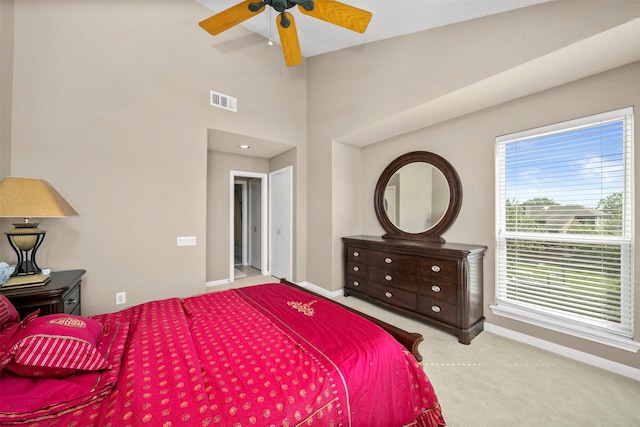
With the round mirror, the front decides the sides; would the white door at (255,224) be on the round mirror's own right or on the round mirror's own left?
on the round mirror's own right

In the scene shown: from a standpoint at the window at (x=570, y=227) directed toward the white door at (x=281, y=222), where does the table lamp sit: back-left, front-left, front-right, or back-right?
front-left

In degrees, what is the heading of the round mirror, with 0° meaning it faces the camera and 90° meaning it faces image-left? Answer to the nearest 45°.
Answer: approximately 45°

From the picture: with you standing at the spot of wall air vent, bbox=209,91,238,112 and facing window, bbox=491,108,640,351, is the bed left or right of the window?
right

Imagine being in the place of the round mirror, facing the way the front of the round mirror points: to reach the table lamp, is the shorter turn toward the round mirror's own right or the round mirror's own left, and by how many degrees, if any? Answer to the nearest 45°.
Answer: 0° — it already faces it

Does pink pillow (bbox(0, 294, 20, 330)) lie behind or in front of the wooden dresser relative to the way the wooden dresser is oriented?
in front

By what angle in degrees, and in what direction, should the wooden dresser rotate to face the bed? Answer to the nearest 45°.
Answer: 0° — it already faces it

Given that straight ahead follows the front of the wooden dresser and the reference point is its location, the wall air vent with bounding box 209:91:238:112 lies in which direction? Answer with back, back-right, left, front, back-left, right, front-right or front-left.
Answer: front-right

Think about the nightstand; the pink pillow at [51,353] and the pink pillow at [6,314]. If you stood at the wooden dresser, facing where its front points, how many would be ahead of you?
3

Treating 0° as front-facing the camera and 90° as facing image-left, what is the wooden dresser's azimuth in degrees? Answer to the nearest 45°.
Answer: approximately 45°

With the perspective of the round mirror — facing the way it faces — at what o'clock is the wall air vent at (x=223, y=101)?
The wall air vent is roughly at 1 o'clock from the round mirror.

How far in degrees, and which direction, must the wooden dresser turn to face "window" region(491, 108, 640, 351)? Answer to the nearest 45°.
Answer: approximately 135° to its left

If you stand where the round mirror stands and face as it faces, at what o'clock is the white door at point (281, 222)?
The white door is roughly at 2 o'clock from the round mirror.

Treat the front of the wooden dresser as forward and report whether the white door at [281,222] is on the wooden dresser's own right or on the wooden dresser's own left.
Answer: on the wooden dresser's own right

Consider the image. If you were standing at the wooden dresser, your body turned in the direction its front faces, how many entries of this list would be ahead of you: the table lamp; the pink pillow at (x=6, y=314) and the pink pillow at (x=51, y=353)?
3

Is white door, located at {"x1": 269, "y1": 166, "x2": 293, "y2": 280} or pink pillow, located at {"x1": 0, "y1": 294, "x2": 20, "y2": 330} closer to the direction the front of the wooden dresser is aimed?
the pink pillow

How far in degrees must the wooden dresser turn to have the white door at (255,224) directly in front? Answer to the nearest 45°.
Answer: approximately 90° to its right
